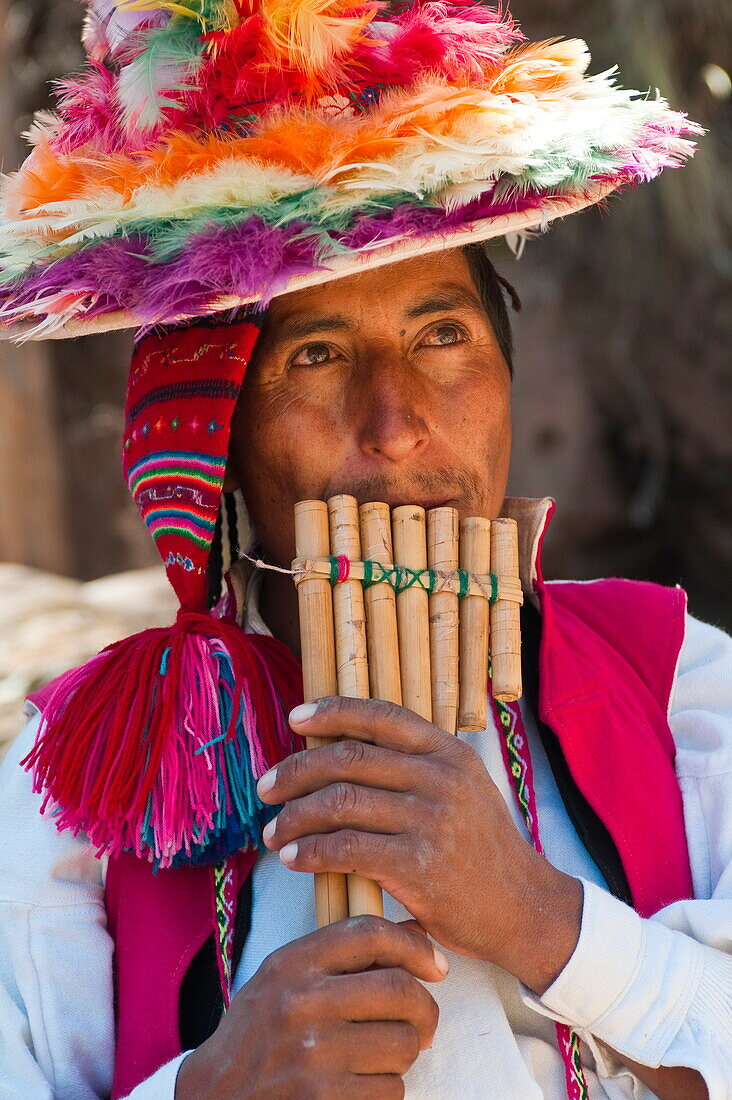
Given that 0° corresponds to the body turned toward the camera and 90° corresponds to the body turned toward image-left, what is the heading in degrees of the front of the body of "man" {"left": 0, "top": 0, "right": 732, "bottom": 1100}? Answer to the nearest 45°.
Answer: approximately 0°
